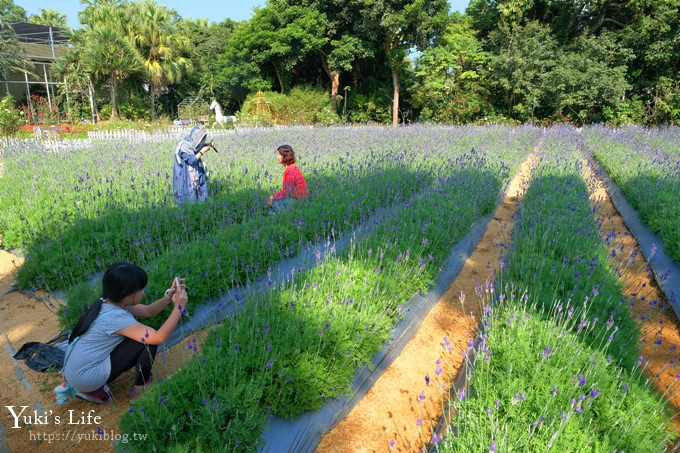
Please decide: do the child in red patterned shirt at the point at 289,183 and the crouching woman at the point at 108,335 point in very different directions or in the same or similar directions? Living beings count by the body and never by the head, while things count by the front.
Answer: very different directions

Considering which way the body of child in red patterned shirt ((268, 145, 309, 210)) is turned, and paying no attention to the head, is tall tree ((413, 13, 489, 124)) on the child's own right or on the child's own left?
on the child's own right

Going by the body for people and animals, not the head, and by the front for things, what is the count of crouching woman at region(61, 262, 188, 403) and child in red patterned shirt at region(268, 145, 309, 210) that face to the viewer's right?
1

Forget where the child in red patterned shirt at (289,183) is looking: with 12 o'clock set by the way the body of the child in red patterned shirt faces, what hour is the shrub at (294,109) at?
The shrub is roughly at 3 o'clock from the child in red patterned shirt.

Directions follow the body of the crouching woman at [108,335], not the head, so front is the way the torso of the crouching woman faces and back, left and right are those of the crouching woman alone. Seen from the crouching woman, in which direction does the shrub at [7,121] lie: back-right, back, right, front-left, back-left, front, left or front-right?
left

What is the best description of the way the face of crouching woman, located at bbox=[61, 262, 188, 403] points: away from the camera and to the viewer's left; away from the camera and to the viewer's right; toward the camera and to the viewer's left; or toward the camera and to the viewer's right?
away from the camera and to the viewer's right

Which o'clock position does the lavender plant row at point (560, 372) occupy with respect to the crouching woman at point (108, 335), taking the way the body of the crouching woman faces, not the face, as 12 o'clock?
The lavender plant row is roughly at 1 o'clock from the crouching woman.

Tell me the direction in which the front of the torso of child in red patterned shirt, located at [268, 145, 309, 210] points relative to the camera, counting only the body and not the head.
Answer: to the viewer's left

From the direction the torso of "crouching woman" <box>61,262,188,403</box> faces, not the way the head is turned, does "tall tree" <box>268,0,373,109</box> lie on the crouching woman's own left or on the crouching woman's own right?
on the crouching woman's own left

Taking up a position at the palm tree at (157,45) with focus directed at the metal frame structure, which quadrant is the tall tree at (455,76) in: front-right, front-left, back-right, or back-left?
back-left

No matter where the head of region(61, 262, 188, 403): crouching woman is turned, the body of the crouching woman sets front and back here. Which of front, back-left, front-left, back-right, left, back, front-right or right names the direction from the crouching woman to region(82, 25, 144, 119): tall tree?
left

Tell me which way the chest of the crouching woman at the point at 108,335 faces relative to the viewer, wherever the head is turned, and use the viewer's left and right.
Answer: facing to the right of the viewer
